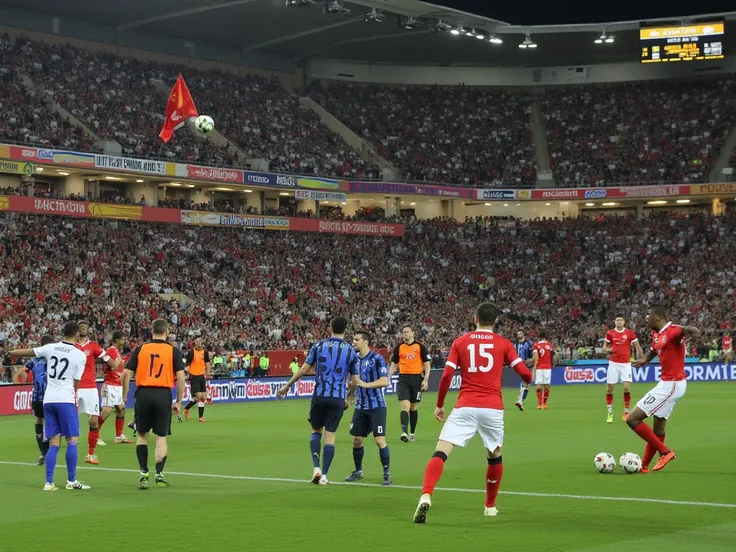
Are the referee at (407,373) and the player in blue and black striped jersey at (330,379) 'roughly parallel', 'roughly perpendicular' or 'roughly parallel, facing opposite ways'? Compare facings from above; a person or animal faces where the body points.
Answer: roughly parallel, facing opposite ways

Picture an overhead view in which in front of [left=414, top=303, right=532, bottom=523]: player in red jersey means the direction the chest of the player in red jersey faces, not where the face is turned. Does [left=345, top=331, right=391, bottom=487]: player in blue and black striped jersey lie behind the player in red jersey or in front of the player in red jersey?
in front

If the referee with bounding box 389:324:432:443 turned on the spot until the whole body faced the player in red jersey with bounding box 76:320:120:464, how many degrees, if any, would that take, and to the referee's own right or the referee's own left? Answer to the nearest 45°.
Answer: approximately 45° to the referee's own right

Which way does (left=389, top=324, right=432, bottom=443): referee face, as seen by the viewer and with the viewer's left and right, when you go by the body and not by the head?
facing the viewer

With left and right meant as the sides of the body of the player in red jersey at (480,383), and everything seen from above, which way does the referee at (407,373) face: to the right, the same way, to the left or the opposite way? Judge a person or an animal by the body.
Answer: the opposite way

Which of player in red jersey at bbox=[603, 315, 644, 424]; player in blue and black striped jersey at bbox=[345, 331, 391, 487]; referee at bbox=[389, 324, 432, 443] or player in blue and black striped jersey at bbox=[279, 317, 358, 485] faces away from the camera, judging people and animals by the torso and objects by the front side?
player in blue and black striped jersey at bbox=[279, 317, 358, 485]

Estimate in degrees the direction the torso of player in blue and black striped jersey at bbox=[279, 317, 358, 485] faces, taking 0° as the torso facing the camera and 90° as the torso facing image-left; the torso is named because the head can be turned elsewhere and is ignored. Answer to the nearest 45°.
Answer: approximately 180°

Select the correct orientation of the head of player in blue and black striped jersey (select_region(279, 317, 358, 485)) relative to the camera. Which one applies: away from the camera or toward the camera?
away from the camera

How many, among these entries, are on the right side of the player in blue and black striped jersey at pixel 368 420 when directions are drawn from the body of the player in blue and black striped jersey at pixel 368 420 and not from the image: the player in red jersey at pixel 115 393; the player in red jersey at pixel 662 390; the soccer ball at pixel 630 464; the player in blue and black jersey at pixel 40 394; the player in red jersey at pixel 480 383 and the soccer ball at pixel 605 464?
2

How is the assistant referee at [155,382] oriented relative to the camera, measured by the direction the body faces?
away from the camera

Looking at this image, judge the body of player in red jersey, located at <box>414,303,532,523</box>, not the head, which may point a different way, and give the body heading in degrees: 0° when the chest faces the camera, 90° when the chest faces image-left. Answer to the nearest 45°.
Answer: approximately 180°

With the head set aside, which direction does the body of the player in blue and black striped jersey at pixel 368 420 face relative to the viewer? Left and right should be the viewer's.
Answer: facing the viewer and to the left of the viewer

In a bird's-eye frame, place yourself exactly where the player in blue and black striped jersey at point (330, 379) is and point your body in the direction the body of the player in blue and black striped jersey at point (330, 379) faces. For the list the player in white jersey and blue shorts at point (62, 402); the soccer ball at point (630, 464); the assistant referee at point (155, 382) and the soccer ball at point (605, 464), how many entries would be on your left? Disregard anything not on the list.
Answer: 2

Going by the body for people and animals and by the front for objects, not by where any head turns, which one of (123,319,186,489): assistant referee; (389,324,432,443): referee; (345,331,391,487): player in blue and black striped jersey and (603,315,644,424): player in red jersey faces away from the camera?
the assistant referee

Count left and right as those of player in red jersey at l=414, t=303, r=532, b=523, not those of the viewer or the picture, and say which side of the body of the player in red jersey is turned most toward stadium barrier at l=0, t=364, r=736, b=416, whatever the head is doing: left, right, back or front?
front

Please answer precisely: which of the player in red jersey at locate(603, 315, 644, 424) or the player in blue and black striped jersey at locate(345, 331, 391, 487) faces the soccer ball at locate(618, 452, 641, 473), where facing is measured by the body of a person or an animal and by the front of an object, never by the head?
the player in red jersey

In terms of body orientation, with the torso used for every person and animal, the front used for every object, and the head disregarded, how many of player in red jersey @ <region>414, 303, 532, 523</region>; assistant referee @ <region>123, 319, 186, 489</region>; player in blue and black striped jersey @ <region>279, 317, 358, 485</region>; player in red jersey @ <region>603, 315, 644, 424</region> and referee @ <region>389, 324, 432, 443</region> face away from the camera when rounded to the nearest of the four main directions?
3

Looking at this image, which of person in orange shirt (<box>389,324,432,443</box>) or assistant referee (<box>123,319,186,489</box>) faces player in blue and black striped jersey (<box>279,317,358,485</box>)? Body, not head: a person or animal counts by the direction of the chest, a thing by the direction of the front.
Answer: the person in orange shirt
